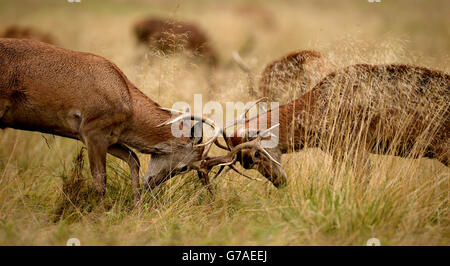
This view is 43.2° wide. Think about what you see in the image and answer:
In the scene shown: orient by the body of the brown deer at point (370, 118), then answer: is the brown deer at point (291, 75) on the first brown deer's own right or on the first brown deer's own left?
on the first brown deer's own right

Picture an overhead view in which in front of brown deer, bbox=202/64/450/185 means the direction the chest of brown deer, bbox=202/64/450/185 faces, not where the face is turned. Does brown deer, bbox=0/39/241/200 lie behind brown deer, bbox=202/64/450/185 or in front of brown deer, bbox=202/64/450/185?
in front

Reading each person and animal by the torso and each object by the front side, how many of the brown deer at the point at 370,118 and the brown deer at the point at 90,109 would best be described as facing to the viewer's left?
1

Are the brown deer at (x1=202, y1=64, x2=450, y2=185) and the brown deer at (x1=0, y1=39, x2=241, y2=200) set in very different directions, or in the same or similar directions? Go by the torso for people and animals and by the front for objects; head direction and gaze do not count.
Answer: very different directions

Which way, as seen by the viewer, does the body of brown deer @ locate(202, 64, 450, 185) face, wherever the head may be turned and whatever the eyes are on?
to the viewer's left

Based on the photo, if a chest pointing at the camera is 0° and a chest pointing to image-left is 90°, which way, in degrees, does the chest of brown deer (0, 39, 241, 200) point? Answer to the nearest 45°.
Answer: approximately 270°

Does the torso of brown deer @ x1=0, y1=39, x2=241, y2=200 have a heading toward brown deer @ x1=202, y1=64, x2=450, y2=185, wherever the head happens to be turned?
yes
